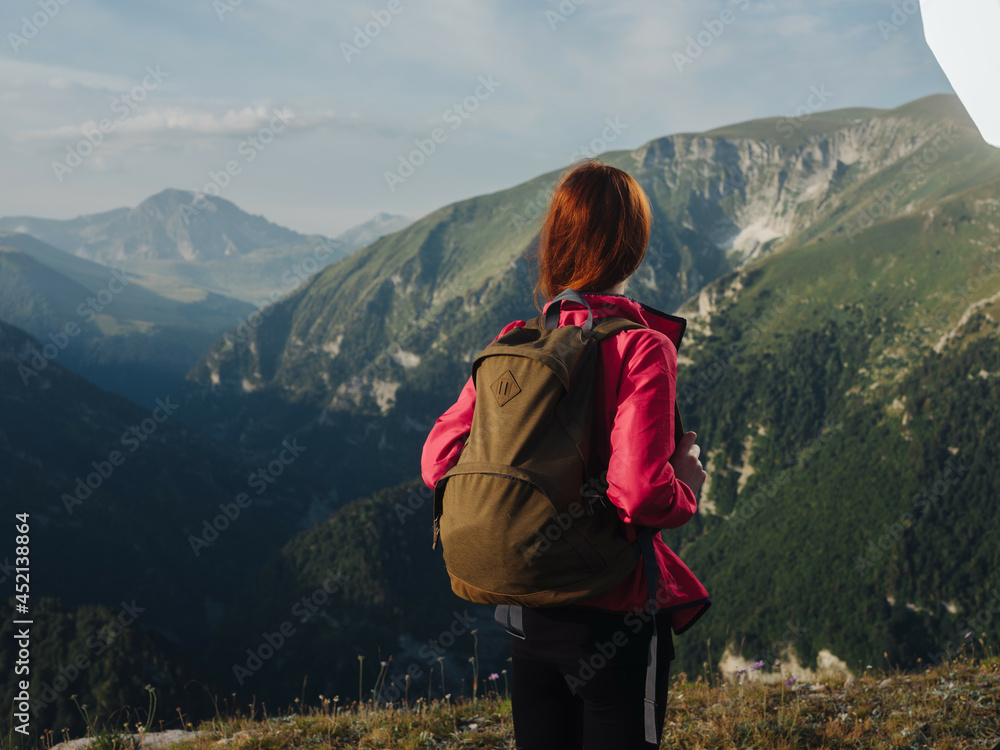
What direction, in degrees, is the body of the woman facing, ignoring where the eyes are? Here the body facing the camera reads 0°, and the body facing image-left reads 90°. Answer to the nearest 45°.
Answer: approximately 225°
